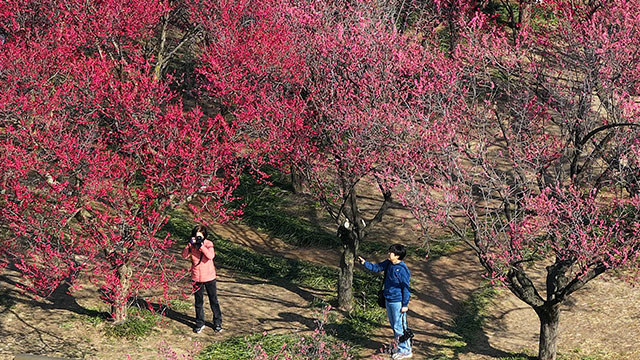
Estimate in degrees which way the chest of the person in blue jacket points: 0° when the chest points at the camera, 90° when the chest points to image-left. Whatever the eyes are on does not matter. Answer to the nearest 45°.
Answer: approximately 45°

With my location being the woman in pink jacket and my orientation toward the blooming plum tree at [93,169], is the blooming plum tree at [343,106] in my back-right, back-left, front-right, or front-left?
back-right

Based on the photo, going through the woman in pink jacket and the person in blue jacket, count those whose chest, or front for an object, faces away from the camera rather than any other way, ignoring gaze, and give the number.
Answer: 0

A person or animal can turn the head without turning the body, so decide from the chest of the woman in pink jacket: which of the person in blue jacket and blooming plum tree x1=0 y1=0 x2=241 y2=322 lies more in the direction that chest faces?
the person in blue jacket
